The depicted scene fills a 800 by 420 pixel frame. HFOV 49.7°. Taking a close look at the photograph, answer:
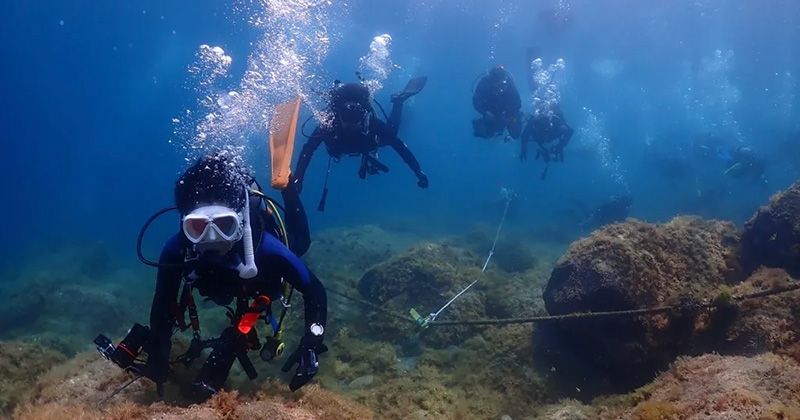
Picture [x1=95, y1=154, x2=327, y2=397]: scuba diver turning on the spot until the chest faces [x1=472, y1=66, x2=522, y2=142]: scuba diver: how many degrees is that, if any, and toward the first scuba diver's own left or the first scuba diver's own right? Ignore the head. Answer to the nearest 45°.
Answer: approximately 135° to the first scuba diver's own left

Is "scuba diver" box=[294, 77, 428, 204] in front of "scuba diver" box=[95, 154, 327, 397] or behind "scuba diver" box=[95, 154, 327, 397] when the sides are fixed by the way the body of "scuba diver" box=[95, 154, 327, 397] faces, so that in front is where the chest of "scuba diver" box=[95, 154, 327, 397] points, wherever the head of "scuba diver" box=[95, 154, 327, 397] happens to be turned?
behind

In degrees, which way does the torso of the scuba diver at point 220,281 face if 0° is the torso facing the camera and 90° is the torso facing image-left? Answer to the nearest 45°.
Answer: approximately 0°

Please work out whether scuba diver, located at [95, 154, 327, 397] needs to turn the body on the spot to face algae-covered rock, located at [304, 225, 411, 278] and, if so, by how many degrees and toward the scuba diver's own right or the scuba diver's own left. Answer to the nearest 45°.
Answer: approximately 180°

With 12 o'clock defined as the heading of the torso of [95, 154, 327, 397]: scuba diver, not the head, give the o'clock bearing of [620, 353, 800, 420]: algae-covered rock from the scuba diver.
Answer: The algae-covered rock is roughly at 10 o'clock from the scuba diver.

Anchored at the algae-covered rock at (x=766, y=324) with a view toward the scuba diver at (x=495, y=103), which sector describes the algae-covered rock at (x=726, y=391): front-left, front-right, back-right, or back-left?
back-left
